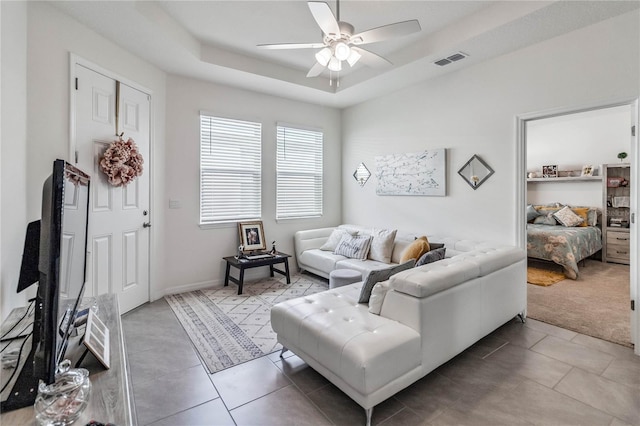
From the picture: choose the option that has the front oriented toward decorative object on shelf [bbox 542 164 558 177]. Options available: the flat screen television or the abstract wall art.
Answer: the flat screen television

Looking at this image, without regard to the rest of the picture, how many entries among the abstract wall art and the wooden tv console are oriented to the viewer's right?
1

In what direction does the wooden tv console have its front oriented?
to the viewer's right

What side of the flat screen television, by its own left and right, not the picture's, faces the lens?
right

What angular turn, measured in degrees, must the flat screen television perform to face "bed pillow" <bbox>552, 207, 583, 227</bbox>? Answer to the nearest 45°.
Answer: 0° — it already faces it

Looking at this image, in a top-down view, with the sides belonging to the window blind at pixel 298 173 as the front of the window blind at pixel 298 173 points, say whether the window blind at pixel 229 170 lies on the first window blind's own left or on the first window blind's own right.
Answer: on the first window blind's own right

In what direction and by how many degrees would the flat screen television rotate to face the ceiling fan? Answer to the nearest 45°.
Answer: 0° — it already faces it

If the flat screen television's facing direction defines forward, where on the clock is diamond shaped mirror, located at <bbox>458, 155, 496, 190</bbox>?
The diamond shaped mirror is roughly at 12 o'clock from the flat screen television.

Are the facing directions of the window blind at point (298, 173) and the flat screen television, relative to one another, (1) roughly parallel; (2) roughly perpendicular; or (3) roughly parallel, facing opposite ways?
roughly perpendicular

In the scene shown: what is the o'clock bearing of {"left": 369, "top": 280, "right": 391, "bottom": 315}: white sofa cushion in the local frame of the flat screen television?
The white sofa cushion is roughly at 12 o'clock from the flat screen television.

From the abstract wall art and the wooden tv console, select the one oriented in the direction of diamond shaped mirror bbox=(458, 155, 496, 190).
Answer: the wooden tv console

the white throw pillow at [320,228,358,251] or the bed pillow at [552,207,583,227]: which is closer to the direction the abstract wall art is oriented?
the white throw pillow
